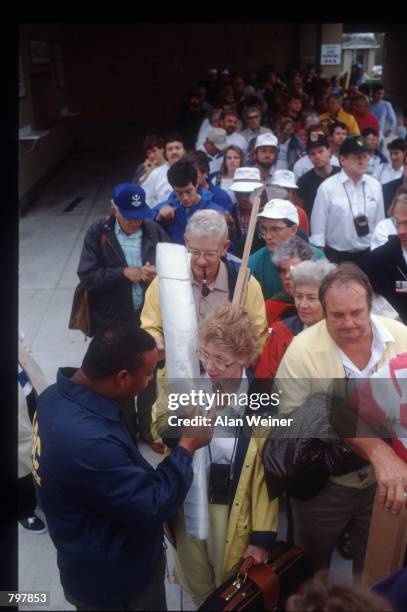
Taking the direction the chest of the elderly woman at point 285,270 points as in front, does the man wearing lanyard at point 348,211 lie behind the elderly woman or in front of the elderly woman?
behind

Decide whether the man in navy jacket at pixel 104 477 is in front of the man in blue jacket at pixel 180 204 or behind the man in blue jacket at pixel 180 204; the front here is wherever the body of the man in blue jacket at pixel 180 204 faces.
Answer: in front

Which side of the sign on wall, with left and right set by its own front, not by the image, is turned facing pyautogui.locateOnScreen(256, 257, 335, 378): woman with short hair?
front

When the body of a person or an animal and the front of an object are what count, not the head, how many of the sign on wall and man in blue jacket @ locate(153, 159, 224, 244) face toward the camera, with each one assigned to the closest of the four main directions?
2

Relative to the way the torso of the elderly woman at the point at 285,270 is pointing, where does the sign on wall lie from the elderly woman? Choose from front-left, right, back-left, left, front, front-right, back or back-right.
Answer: back-right

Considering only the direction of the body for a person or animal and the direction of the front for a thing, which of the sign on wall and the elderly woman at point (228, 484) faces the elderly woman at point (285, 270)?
the sign on wall

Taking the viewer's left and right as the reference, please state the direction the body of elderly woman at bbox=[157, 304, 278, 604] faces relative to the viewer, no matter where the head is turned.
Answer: facing the viewer and to the left of the viewer

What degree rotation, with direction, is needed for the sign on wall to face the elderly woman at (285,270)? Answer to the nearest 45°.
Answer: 0° — it already faces them
